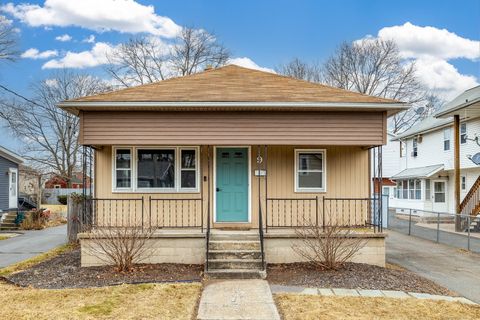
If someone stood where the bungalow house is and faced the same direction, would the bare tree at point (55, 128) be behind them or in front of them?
behind

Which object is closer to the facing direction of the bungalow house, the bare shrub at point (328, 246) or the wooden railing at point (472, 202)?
the bare shrub

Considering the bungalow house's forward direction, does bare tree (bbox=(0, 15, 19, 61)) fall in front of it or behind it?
behind

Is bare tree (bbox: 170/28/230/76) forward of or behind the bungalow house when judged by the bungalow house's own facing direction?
behind

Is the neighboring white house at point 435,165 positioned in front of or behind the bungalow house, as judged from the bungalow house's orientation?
behind

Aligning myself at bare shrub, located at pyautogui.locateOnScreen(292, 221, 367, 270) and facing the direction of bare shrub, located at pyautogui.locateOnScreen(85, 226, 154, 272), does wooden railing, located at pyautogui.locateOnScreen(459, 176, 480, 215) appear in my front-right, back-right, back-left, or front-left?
back-right

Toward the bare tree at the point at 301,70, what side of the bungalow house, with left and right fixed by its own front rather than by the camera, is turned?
back

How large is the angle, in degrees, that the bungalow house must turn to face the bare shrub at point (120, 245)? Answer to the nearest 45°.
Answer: approximately 45° to its right

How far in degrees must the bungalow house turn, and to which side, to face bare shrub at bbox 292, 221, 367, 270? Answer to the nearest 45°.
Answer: approximately 45° to its left

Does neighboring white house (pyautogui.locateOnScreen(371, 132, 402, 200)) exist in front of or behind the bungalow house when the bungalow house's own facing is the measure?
behind

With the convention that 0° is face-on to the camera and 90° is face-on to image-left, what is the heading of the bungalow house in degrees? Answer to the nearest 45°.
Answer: approximately 0°
